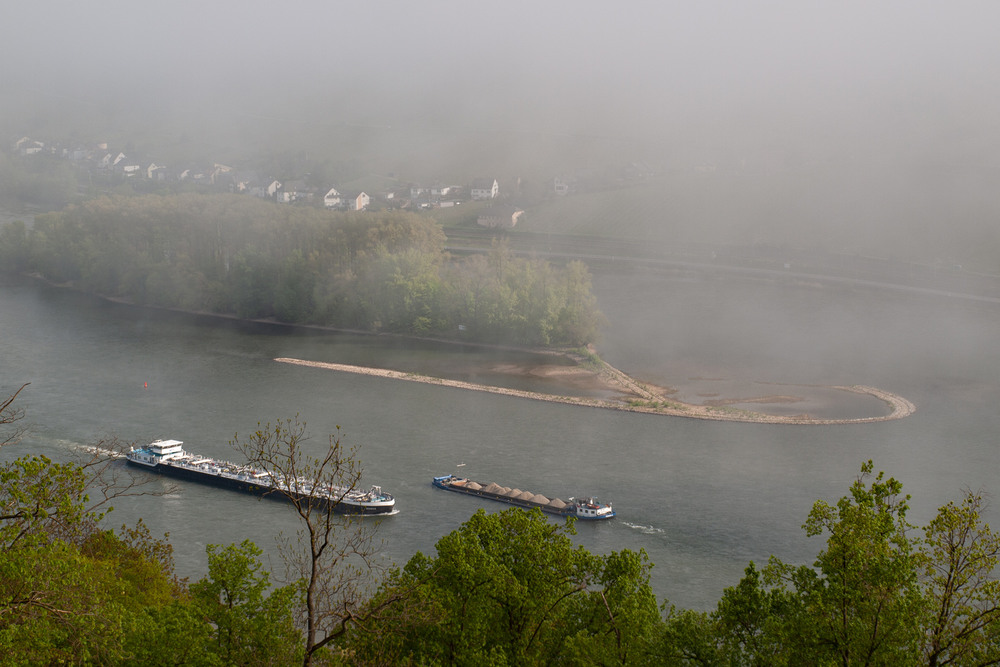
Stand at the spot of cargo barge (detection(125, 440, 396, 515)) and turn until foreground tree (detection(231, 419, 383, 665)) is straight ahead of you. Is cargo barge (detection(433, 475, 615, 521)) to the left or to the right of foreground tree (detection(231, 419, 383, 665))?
left

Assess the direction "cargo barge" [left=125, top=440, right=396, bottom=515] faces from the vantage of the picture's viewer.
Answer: facing the viewer and to the right of the viewer

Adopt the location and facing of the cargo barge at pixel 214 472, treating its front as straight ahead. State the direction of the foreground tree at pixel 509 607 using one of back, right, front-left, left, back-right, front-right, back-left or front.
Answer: front-right

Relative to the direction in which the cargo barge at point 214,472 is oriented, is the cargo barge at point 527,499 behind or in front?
in front

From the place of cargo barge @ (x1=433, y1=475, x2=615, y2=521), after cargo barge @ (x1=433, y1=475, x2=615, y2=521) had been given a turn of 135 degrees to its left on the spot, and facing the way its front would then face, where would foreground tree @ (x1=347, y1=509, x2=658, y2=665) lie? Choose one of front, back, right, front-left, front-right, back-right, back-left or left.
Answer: front

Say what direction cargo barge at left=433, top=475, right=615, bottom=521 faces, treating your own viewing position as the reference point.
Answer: facing away from the viewer and to the left of the viewer

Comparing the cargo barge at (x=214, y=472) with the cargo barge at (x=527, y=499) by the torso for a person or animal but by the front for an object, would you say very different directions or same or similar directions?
very different directions
